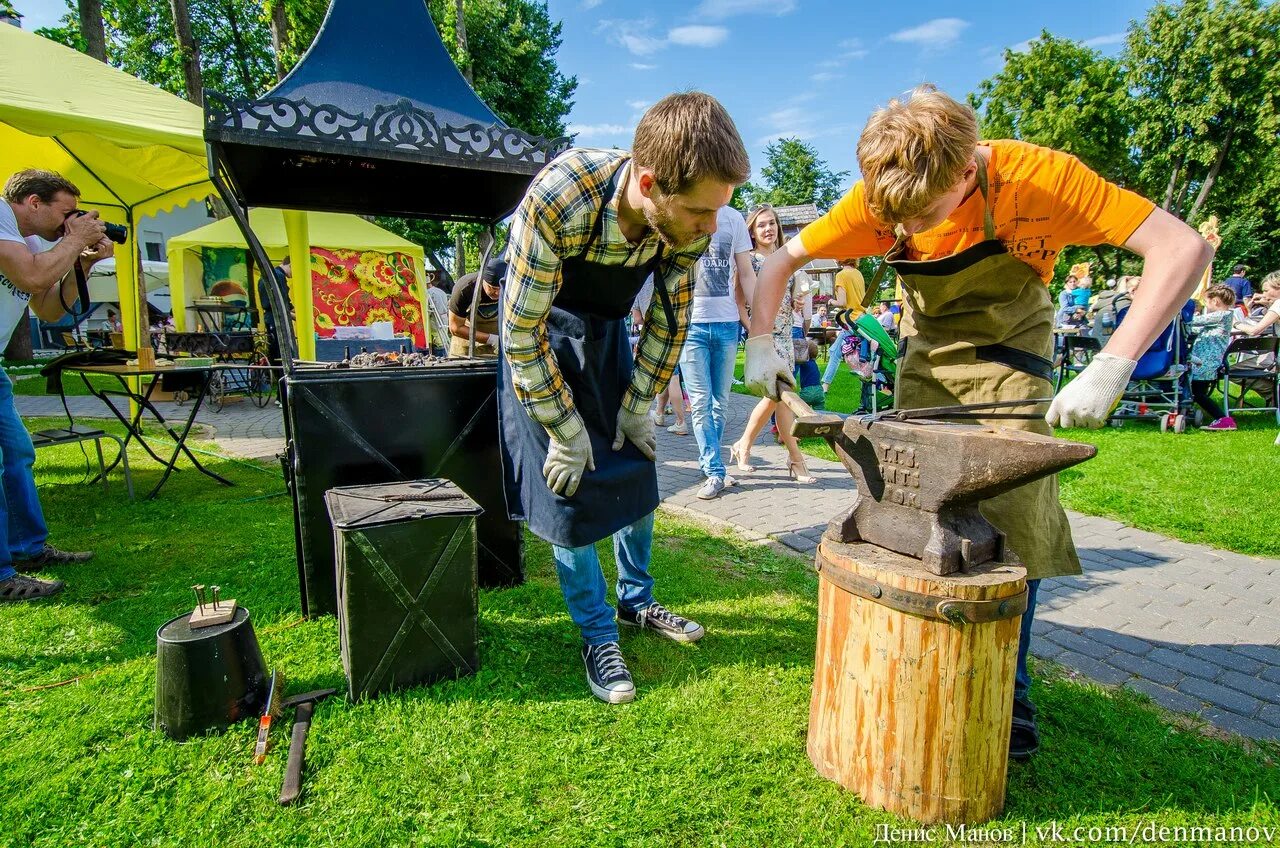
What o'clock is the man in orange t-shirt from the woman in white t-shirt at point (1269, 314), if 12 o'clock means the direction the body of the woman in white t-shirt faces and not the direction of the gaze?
The man in orange t-shirt is roughly at 9 o'clock from the woman in white t-shirt.

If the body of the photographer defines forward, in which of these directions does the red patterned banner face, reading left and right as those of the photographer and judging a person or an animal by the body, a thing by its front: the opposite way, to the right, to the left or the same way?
to the right

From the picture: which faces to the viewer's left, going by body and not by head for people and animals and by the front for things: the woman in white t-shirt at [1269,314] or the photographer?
the woman in white t-shirt

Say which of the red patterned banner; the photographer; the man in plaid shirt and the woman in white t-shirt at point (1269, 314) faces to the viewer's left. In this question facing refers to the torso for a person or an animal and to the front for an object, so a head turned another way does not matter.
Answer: the woman in white t-shirt

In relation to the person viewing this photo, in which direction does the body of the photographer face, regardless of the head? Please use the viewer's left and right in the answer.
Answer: facing to the right of the viewer

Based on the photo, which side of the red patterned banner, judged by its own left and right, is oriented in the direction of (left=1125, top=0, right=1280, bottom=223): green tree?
left

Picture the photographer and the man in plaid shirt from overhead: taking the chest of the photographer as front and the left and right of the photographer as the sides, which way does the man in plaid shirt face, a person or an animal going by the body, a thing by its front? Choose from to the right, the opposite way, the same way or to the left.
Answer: to the right

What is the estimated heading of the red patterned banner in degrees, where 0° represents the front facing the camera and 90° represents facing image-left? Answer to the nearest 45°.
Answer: approximately 0°

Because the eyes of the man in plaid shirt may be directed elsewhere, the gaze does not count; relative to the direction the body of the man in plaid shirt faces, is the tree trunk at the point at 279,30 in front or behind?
behind
